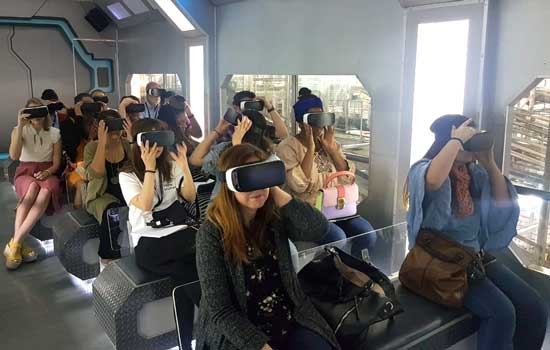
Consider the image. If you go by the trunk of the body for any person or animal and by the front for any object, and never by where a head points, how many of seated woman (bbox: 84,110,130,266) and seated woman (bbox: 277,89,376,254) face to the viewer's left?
0

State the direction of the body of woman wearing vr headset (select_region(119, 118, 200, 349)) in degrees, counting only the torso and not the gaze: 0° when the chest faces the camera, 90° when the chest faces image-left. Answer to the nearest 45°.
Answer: approximately 315°

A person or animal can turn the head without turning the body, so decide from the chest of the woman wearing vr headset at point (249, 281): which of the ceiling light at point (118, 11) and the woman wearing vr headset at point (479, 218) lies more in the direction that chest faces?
the woman wearing vr headset

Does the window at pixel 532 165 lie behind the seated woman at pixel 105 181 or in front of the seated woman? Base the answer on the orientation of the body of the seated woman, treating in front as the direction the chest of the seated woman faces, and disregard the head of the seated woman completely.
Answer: in front

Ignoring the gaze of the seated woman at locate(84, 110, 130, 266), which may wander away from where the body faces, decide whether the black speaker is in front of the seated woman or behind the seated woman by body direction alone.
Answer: behind

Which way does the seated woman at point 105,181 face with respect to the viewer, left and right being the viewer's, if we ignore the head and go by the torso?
facing the viewer and to the right of the viewer

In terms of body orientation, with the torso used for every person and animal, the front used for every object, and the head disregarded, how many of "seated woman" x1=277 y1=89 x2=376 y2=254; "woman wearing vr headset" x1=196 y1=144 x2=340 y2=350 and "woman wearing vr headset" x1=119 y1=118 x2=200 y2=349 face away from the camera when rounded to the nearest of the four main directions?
0

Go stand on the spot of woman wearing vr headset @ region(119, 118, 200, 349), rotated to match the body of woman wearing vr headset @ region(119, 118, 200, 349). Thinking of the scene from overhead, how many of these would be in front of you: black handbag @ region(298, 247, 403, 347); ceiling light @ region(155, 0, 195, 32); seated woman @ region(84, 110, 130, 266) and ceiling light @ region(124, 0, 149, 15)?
1

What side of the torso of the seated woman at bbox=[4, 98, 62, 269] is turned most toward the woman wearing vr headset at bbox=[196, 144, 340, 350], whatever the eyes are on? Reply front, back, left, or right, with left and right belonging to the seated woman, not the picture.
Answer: front

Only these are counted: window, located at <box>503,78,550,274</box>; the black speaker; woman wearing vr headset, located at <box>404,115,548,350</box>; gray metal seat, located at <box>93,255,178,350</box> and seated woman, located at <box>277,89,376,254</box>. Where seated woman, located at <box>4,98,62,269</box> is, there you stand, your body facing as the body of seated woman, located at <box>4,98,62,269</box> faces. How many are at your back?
1
